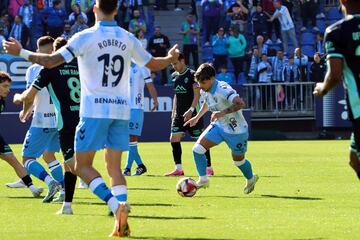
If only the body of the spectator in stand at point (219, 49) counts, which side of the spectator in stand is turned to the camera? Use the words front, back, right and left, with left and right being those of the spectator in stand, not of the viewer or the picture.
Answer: front

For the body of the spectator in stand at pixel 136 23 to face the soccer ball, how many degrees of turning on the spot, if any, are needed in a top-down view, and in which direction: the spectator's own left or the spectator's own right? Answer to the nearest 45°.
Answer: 0° — they already face it

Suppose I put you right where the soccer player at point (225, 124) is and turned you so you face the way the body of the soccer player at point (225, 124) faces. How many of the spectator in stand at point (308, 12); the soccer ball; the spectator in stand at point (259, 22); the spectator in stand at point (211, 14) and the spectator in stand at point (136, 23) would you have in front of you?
1

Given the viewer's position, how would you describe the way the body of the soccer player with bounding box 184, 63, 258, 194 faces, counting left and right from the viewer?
facing the viewer and to the left of the viewer

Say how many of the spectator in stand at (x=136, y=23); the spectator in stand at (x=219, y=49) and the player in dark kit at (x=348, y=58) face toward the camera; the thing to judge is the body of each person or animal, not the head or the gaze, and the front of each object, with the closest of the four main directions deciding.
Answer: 2

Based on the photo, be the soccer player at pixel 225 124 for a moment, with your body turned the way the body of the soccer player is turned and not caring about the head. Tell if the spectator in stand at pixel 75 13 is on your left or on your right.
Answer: on your right

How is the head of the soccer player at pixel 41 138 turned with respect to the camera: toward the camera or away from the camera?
away from the camera

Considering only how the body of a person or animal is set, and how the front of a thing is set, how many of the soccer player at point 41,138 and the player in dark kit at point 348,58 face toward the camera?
0

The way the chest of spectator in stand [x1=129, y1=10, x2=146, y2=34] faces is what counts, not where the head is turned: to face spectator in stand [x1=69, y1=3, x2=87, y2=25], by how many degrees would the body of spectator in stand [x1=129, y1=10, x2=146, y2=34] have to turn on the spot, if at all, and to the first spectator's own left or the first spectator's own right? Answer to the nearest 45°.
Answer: approximately 90° to the first spectator's own right

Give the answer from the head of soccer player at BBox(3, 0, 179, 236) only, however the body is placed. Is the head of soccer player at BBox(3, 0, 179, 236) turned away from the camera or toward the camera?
away from the camera

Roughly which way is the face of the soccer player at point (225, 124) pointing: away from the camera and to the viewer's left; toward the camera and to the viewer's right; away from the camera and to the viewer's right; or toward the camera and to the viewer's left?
toward the camera and to the viewer's left

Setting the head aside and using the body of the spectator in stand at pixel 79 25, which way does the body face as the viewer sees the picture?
toward the camera

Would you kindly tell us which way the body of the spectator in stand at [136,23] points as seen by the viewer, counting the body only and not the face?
toward the camera

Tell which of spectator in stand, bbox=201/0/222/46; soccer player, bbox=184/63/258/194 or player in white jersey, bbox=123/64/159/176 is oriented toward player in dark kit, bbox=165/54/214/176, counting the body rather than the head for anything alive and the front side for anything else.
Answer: the spectator in stand

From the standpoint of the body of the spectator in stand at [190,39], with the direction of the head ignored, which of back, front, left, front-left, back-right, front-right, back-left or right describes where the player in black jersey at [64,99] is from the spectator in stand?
front
